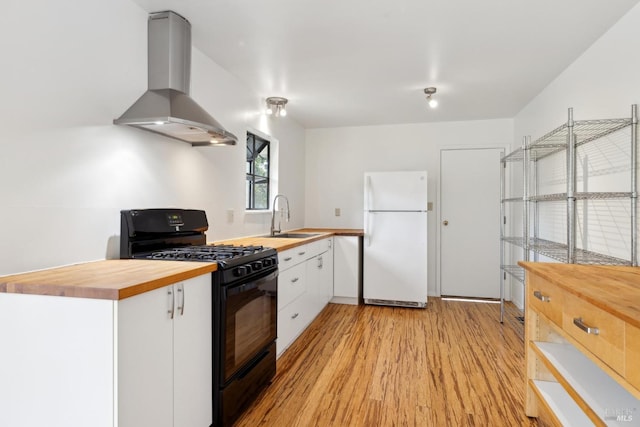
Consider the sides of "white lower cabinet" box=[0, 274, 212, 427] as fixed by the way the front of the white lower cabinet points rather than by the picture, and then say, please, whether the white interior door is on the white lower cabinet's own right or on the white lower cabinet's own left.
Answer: on the white lower cabinet's own left

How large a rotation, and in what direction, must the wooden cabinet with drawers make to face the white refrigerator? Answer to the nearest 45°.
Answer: approximately 90° to its right

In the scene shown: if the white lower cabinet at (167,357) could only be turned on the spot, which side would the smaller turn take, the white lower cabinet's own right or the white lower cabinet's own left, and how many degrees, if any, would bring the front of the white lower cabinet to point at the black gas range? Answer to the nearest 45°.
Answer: approximately 90° to the white lower cabinet's own left

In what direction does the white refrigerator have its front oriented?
toward the camera

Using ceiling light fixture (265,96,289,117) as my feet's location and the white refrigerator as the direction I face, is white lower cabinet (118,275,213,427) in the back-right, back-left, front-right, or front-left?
back-right

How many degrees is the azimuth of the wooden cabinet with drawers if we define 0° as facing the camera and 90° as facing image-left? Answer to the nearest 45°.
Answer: approximately 45°

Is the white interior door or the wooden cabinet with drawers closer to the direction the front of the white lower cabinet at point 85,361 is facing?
the wooden cabinet with drawers

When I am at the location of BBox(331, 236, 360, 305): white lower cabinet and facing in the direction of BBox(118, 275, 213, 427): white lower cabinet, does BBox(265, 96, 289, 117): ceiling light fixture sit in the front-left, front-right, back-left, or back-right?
front-right

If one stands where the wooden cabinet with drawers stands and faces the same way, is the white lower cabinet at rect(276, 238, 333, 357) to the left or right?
on its right

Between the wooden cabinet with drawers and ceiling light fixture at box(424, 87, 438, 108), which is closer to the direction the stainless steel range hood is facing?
the wooden cabinet with drawers

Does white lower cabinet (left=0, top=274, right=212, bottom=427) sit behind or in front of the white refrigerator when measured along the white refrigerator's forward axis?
in front

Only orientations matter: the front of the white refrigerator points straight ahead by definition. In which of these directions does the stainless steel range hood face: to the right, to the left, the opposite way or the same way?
to the left

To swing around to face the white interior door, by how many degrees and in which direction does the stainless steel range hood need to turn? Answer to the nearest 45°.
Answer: approximately 45° to its left

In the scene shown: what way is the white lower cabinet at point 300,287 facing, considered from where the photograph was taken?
facing the viewer and to the right of the viewer

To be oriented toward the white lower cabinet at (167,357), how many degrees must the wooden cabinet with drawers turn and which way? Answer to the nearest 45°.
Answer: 0° — it already faces it

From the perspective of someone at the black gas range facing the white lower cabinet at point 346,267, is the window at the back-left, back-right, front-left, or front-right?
front-left

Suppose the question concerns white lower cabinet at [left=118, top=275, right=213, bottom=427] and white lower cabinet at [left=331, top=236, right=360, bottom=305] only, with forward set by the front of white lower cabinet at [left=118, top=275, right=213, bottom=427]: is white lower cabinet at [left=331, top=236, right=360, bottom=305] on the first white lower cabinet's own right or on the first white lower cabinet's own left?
on the first white lower cabinet's own left

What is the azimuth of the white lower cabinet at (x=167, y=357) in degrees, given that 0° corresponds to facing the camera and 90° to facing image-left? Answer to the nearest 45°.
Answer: approximately 315°
